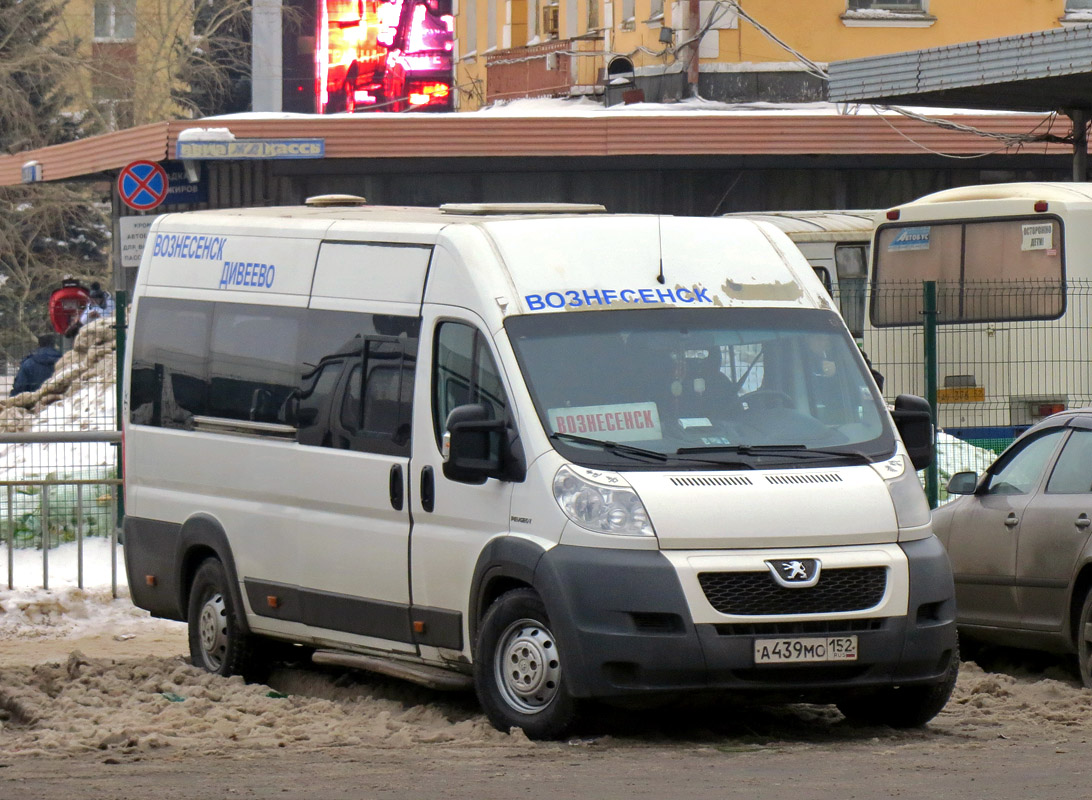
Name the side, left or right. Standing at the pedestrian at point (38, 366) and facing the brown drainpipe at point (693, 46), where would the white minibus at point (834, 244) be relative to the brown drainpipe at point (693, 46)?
right

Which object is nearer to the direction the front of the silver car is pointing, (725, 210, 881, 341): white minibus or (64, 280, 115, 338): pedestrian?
the pedestrian

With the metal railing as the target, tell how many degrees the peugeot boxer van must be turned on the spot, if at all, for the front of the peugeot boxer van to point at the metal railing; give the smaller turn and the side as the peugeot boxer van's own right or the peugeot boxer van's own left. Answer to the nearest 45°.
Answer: approximately 180°

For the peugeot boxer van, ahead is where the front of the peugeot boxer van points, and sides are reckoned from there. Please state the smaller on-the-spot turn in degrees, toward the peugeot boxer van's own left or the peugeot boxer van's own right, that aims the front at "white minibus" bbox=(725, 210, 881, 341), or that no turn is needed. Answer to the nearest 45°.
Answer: approximately 135° to the peugeot boxer van's own left

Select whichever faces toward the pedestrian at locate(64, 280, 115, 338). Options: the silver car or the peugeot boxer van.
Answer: the silver car

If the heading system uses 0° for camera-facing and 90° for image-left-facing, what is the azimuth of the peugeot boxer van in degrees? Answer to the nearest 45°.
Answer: approximately 315°

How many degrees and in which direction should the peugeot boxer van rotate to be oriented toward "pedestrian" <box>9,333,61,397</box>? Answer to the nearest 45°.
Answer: approximately 180°

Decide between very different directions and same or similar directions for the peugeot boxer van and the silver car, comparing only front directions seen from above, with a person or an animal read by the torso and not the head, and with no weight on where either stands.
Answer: very different directions

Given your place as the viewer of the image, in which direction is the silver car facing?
facing away from the viewer and to the left of the viewer
